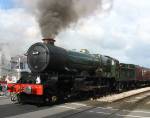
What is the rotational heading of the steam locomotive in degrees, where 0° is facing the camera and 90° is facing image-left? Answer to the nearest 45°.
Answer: approximately 45°
